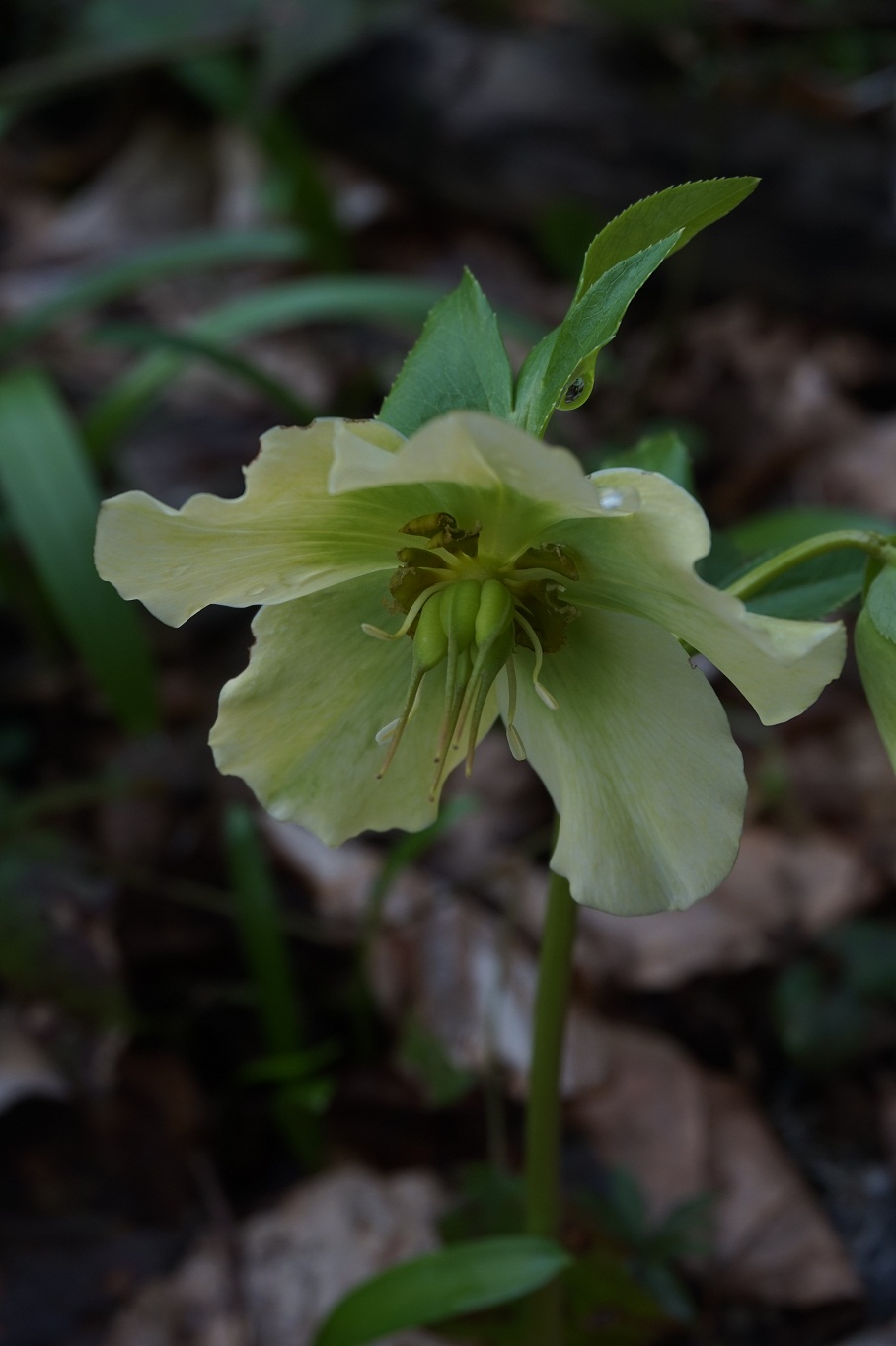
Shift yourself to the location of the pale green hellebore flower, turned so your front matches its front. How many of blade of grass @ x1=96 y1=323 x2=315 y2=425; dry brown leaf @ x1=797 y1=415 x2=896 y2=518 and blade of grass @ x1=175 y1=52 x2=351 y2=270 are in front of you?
0

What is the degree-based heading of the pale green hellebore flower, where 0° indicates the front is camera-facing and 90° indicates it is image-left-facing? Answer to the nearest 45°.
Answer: approximately 0°

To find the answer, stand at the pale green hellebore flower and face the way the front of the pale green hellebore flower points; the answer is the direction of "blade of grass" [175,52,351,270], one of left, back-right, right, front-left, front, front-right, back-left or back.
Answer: back

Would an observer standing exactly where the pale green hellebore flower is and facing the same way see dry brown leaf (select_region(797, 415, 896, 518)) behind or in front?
behind

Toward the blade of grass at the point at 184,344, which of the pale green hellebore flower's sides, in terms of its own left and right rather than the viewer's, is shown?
back

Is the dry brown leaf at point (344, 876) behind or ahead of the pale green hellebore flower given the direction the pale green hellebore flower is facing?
behind

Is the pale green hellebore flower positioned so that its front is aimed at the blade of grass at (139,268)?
no

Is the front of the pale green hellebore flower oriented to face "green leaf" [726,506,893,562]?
no
